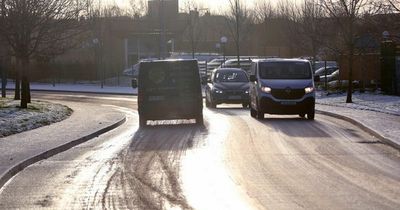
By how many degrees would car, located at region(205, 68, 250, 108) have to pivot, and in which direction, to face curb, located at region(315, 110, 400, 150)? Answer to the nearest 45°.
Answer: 0° — it already faces it

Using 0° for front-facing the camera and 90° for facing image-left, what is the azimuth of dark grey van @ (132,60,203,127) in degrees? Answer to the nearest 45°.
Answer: approximately 180°

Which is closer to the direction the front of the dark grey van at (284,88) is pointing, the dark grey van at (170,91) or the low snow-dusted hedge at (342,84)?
the dark grey van

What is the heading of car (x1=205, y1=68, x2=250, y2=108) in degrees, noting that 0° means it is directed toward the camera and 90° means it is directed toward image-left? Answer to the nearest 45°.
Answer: approximately 0°

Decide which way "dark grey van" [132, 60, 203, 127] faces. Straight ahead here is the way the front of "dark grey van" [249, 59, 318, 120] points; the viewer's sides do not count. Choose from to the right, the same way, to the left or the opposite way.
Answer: the opposite way

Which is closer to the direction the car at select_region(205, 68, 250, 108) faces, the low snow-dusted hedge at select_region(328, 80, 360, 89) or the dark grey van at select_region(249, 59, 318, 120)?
the dark grey van

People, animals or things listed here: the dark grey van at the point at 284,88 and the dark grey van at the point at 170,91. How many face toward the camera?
1

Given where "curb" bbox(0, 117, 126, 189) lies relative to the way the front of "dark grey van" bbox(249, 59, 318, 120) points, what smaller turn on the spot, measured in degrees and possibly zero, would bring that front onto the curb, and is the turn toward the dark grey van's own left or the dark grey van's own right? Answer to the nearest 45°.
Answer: approximately 45° to the dark grey van's own right

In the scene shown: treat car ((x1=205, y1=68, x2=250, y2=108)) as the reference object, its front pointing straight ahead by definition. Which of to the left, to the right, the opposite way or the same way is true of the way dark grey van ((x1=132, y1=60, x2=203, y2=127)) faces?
the opposite way

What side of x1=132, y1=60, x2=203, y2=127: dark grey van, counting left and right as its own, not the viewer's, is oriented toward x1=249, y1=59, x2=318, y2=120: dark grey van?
right
